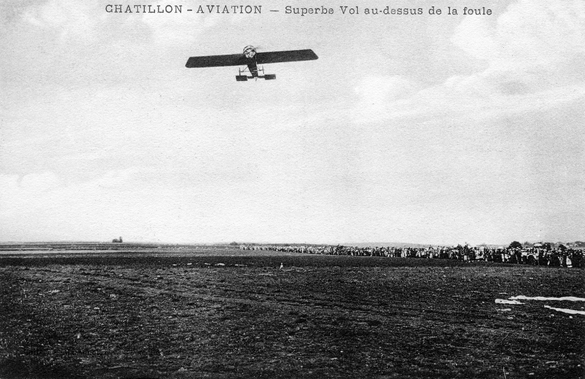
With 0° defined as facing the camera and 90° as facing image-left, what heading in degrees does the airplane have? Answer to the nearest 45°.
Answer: approximately 0°
